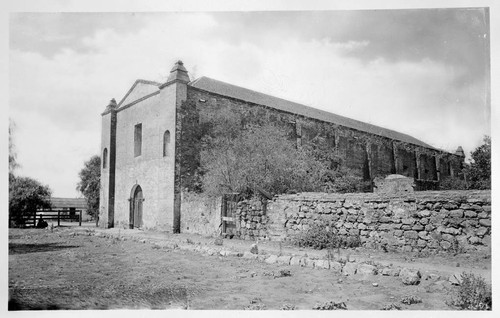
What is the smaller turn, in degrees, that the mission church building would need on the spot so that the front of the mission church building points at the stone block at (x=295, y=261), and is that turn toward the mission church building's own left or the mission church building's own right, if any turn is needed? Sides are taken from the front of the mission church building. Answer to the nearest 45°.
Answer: approximately 90° to the mission church building's own left

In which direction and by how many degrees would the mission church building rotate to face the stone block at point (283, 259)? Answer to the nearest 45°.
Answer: approximately 90° to its left

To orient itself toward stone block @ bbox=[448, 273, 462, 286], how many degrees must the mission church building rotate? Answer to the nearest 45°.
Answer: approximately 90° to its left

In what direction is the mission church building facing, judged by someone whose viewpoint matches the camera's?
facing the viewer and to the left of the viewer

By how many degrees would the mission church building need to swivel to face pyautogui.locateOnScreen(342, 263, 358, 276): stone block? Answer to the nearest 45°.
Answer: approximately 90° to its left

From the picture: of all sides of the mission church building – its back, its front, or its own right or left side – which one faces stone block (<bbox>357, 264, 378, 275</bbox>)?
left

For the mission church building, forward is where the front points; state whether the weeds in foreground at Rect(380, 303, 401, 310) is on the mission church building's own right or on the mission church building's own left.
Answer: on the mission church building's own left

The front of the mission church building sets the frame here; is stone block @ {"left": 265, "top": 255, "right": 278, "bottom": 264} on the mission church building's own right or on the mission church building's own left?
on the mission church building's own left

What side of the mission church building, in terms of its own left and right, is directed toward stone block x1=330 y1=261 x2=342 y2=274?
left

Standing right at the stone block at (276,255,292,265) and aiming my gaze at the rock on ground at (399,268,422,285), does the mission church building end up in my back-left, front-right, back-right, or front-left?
back-left
